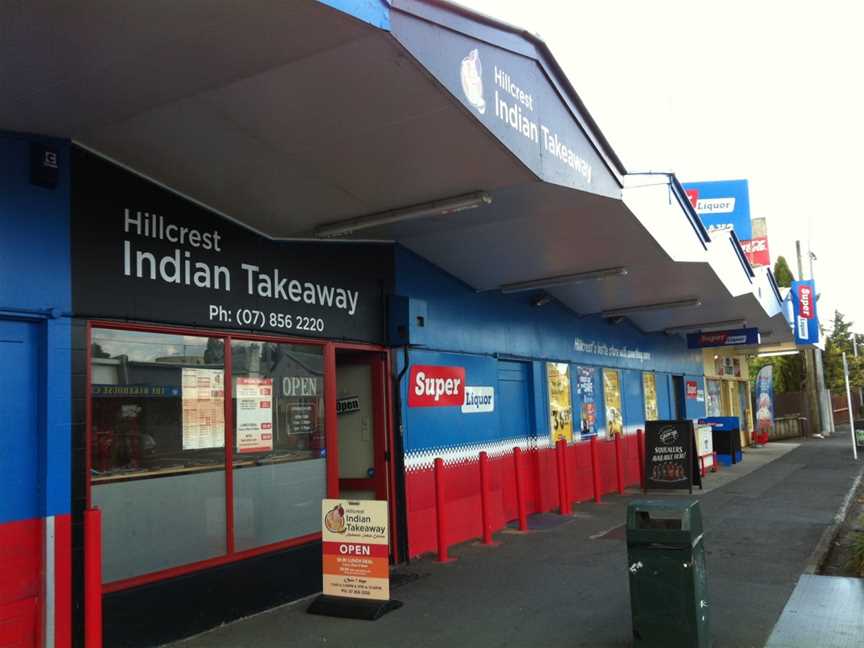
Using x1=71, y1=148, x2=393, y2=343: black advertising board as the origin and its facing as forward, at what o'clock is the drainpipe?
The drainpipe is roughly at 9 o'clock from the black advertising board.

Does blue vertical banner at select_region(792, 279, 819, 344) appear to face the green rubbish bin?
yes

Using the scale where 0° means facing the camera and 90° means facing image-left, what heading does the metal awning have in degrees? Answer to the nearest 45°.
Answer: approximately 315°

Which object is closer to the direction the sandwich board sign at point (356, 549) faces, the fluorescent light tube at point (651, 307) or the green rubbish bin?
the green rubbish bin

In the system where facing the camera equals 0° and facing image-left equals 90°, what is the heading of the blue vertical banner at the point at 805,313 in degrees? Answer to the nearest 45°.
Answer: approximately 0°

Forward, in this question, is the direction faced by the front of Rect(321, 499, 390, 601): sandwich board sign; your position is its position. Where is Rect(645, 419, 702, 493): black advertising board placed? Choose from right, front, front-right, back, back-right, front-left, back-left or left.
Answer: back-left

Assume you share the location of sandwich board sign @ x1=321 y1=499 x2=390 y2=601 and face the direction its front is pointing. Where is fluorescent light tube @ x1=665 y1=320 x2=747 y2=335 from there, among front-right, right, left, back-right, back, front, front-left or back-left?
back-left

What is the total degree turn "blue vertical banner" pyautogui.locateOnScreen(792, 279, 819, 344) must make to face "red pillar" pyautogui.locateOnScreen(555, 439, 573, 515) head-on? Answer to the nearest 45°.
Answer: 0° — it already faces it

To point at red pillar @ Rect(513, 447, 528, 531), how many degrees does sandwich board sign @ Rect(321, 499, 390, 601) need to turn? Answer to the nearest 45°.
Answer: approximately 135° to its left
